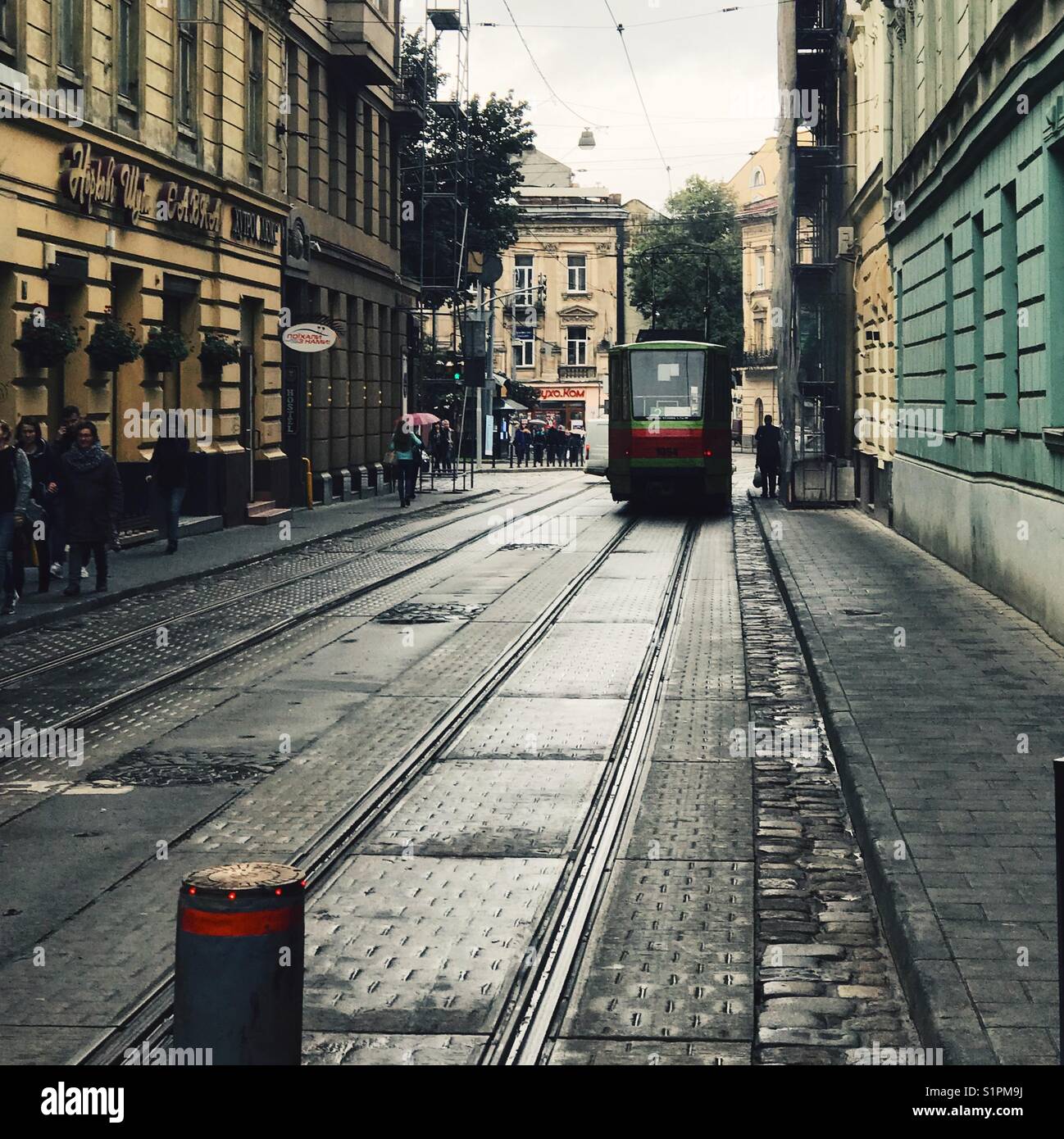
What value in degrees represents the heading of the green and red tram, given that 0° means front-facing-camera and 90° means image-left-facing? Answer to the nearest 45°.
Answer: approximately 180°
